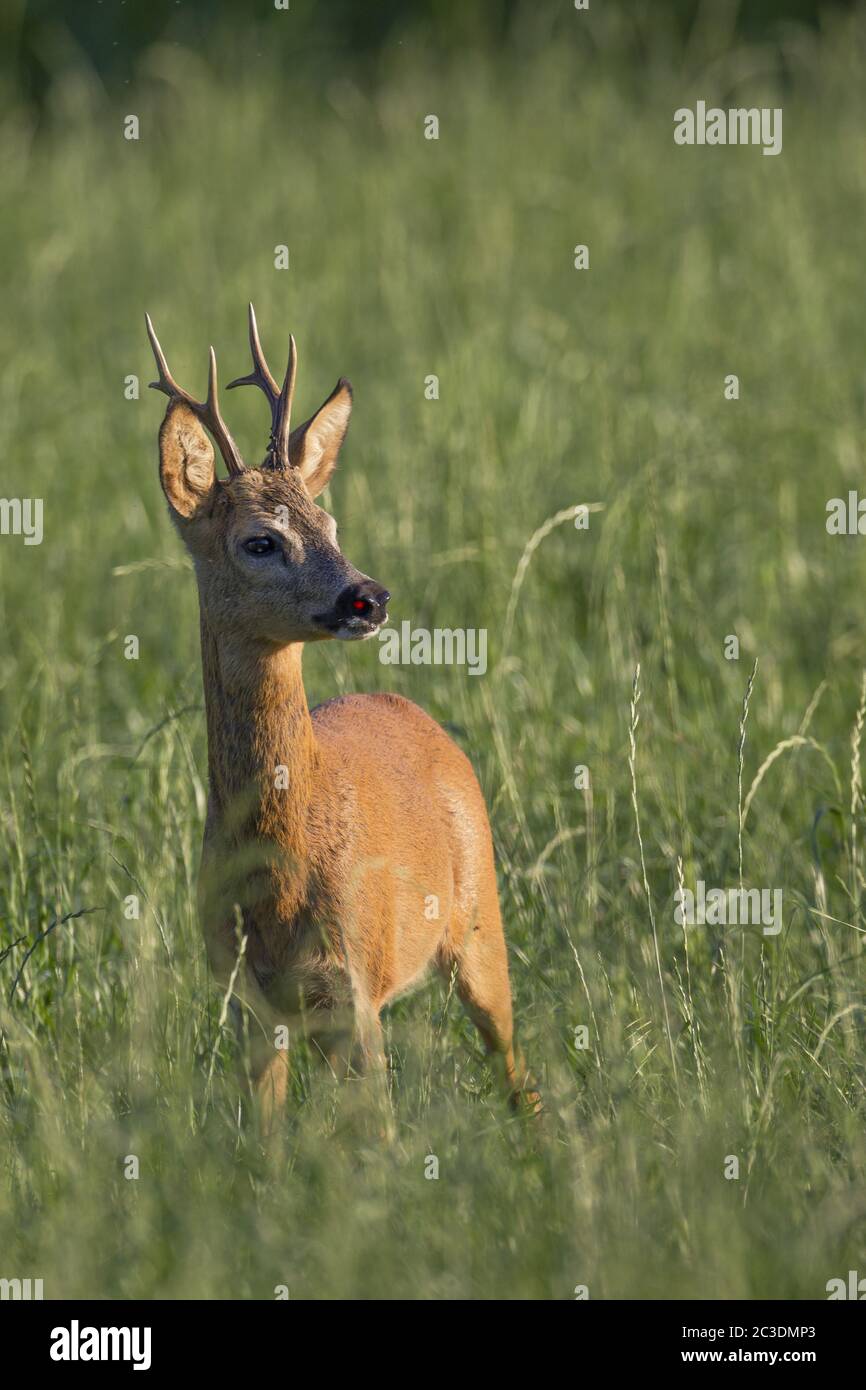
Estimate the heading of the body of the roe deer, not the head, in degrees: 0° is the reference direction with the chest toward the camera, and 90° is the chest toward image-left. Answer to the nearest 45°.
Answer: approximately 45°
